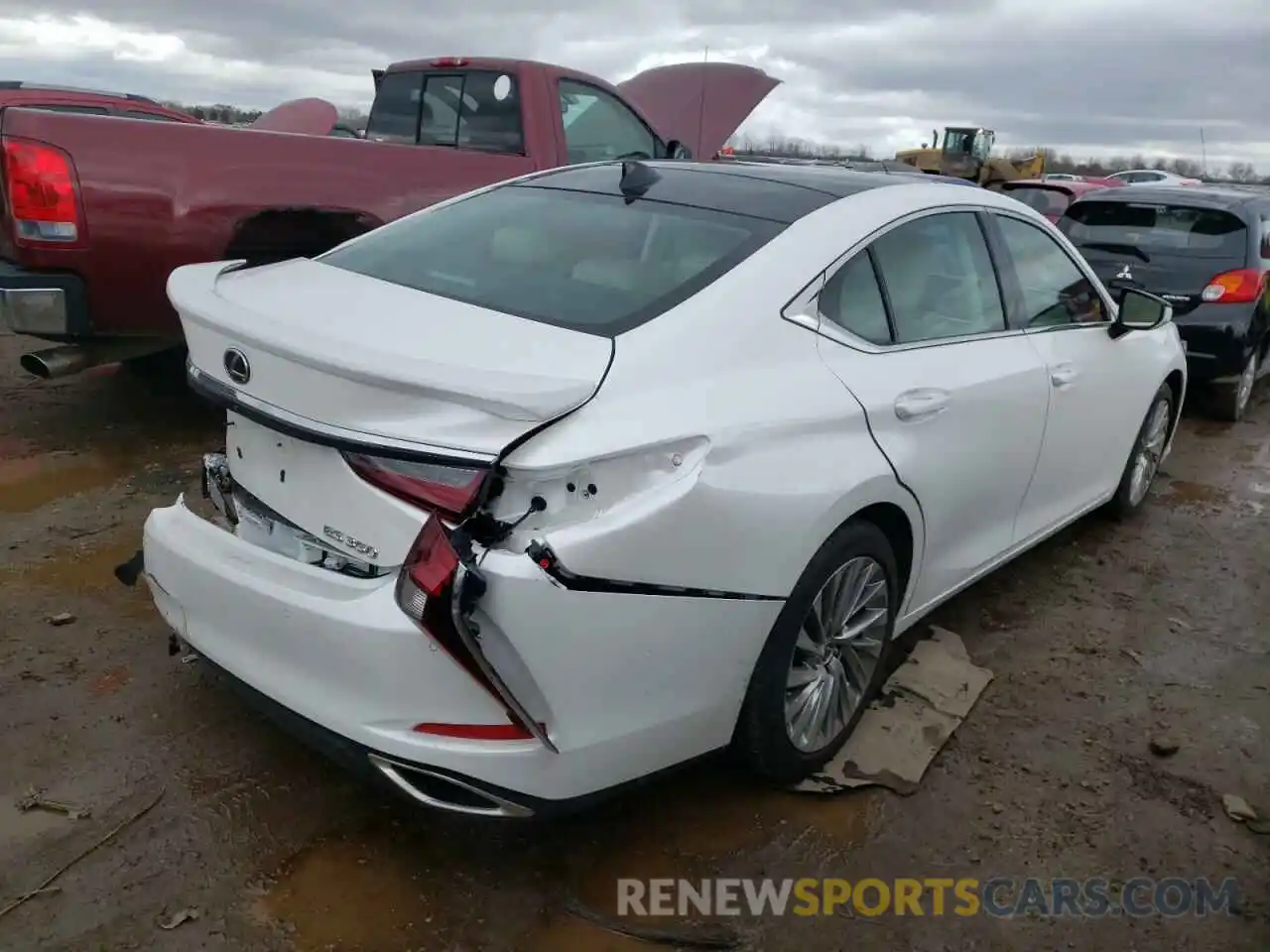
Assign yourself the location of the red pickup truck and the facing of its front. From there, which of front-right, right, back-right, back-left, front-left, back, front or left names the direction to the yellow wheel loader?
front

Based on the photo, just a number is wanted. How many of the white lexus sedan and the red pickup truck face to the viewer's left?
0

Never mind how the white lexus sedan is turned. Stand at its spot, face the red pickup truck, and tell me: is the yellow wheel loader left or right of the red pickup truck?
right

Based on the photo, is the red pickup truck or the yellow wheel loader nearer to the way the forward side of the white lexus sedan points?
the yellow wheel loader

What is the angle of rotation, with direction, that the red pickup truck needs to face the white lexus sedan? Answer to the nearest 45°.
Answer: approximately 90° to its right

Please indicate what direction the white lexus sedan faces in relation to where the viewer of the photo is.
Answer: facing away from the viewer and to the right of the viewer

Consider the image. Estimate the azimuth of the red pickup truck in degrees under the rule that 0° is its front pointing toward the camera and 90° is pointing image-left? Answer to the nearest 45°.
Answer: approximately 225°

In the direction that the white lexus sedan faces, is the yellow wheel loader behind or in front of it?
in front

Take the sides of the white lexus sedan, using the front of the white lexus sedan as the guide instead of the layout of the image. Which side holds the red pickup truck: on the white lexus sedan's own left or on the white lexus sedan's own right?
on the white lexus sedan's own left
